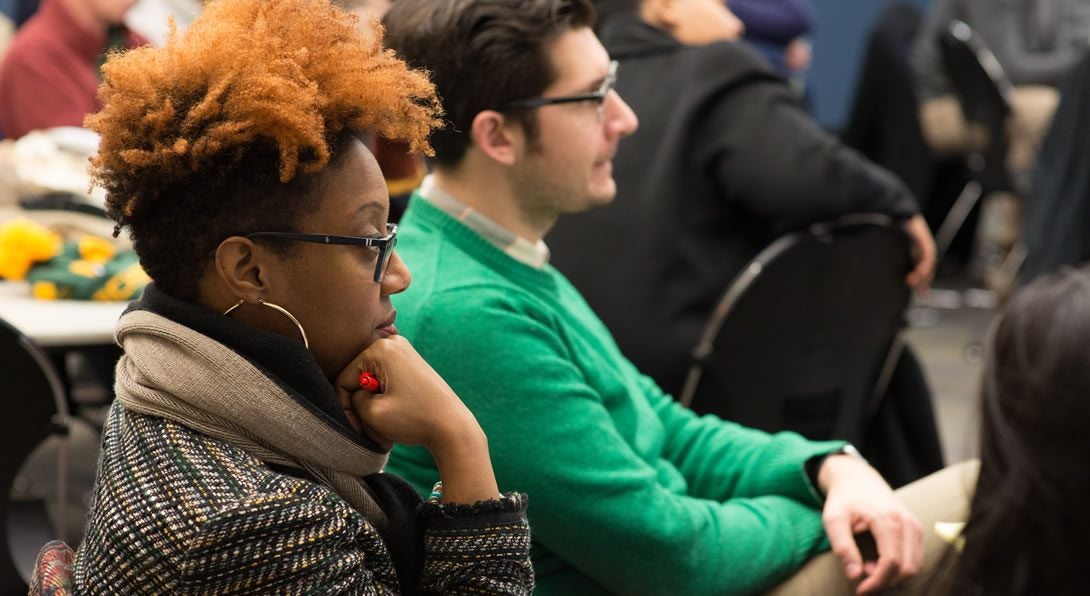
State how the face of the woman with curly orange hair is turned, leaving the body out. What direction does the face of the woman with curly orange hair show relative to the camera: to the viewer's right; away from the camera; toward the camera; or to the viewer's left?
to the viewer's right

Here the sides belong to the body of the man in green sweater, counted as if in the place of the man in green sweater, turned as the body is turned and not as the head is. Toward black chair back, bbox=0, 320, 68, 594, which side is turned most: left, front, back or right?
back

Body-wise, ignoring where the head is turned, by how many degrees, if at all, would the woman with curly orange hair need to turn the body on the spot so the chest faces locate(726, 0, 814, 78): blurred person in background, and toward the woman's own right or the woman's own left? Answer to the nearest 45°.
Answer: approximately 45° to the woman's own left

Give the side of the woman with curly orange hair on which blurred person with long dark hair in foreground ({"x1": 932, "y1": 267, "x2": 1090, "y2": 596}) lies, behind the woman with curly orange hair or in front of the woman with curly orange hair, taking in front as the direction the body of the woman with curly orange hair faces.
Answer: in front

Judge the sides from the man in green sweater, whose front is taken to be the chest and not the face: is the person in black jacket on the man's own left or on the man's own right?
on the man's own left

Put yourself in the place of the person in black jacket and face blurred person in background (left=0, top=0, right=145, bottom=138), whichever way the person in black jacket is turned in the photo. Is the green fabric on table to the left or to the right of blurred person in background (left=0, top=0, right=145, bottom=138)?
left

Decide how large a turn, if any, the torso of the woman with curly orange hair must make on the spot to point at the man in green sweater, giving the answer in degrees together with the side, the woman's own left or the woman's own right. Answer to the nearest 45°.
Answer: approximately 45° to the woman's own left

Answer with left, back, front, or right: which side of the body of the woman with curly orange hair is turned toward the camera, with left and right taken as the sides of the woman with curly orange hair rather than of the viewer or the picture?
right

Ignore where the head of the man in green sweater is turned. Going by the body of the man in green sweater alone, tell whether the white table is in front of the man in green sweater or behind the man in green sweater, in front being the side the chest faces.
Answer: behind

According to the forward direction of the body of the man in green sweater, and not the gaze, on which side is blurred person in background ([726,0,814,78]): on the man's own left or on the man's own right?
on the man's own left

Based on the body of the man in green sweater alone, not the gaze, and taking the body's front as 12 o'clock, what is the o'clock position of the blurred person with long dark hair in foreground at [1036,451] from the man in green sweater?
The blurred person with long dark hair in foreground is roughly at 2 o'clock from the man in green sweater.

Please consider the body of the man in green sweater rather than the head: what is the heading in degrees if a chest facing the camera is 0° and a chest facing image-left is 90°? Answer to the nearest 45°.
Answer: approximately 270°

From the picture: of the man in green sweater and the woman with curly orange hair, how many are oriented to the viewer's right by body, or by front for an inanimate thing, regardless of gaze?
2

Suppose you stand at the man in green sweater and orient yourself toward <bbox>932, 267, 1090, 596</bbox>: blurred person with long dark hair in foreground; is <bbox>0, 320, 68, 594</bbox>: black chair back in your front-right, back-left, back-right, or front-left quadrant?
back-right
